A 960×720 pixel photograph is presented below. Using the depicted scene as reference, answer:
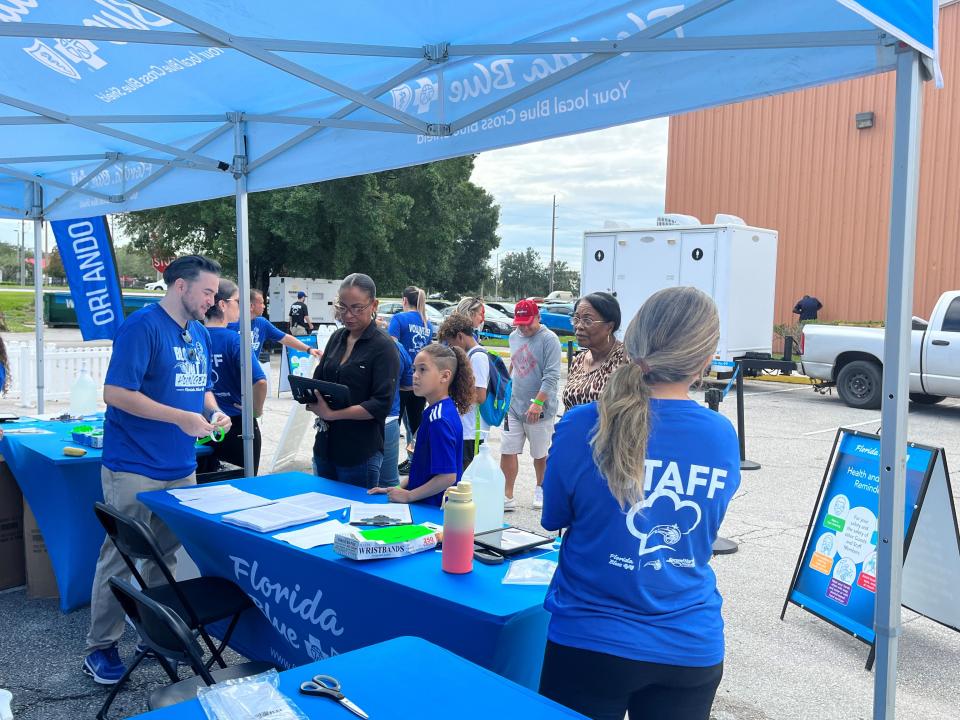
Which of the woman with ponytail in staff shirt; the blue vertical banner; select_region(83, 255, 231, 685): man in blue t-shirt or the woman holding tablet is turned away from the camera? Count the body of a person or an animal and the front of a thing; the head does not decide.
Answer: the woman with ponytail in staff shirt

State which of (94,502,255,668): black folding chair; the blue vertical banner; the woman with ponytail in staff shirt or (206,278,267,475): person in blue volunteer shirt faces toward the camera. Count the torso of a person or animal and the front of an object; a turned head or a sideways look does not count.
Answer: the blue vertical banner

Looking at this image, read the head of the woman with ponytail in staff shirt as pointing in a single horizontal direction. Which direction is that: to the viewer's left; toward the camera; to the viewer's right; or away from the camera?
away from the camera

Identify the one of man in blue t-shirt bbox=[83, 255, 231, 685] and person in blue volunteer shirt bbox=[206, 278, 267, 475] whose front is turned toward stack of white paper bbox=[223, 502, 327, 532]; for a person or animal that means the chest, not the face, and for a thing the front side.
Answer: the man in blue t-shirt

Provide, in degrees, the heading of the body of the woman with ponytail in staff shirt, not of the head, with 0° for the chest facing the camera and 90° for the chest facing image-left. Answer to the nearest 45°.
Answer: approximately 180°

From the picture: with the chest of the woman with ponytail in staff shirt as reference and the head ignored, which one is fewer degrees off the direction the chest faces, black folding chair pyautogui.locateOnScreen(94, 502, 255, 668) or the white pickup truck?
the white pickup truck

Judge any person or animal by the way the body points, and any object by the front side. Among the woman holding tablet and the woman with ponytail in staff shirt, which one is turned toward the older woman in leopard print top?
the woman with ponytail in staff shirt

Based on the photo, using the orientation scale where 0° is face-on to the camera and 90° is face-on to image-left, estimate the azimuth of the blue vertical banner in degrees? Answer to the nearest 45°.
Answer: approximately 0°

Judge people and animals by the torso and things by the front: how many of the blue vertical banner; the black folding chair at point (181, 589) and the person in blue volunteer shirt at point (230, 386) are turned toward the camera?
1

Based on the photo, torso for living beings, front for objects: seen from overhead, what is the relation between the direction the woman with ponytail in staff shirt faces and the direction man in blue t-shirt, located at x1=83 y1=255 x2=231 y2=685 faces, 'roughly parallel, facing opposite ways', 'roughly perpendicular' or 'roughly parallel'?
roughly perpendicular

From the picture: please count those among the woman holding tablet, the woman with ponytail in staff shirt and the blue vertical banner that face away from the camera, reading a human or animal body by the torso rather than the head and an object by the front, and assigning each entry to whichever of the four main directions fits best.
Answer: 1

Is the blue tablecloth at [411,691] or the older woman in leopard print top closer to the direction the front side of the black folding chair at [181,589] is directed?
the older woman in leopard print top

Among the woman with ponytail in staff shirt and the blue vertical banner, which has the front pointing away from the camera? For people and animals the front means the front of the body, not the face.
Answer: the woman with ponytail in staff shirt
